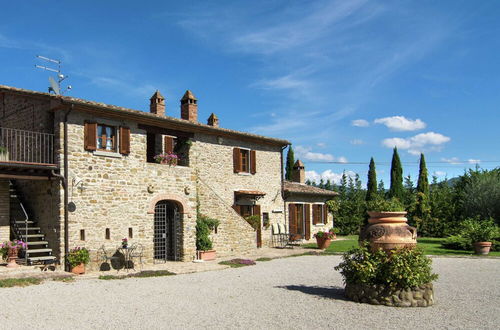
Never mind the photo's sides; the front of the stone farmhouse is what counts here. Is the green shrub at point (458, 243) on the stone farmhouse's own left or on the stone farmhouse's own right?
on the stone farmhouse's own left

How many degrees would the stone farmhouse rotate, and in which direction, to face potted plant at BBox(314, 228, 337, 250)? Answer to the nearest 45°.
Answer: approximately 90° to its left

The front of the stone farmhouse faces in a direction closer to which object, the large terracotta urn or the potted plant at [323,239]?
the large terracotta urn

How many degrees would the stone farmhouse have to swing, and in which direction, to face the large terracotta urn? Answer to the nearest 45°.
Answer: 0° — it already faces it

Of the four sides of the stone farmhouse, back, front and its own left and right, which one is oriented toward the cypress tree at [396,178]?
left

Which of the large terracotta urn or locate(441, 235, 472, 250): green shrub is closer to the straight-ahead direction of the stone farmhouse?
the large terracotta urn

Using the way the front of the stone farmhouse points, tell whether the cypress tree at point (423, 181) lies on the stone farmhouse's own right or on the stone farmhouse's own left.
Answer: on the stone farmhouse's own left

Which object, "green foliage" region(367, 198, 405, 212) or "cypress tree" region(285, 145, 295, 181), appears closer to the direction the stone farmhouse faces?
the green foliage

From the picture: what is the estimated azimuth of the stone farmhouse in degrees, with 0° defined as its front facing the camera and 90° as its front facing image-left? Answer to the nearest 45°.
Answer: approximately 315°

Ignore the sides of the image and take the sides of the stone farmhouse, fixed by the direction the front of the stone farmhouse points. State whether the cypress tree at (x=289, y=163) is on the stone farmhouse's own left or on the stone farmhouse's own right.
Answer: on the stone farmhouse's own left
